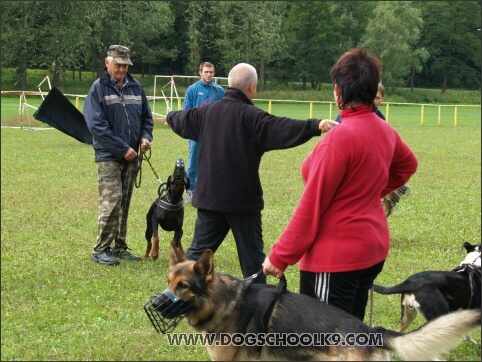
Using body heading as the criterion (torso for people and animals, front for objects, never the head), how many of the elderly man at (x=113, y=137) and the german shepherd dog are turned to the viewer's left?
1

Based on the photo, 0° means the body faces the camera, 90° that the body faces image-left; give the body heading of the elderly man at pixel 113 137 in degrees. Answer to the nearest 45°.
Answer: approximately 315°

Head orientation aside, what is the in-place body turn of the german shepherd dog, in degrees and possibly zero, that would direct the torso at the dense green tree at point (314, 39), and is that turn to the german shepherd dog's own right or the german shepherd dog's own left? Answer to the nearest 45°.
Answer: approximately 90° to the german shepherd dog's own right

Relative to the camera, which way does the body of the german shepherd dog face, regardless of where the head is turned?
to the viewer's left

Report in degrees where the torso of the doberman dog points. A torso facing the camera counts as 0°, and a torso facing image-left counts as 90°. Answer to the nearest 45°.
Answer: approximately 315°

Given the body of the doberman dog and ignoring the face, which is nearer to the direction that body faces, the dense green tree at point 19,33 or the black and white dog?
the black and white dog

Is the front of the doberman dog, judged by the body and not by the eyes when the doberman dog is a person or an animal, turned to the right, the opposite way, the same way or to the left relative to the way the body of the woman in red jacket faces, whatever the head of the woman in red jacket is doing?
the opposite way

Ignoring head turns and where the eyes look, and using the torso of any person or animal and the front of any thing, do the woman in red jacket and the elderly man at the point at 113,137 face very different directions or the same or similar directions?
very different directions

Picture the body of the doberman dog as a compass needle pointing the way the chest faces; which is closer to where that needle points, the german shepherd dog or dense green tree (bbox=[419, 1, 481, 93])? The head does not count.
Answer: the german shepherd dog

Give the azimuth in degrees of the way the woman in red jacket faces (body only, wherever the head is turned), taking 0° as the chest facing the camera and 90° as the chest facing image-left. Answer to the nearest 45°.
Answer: approximately 135°
